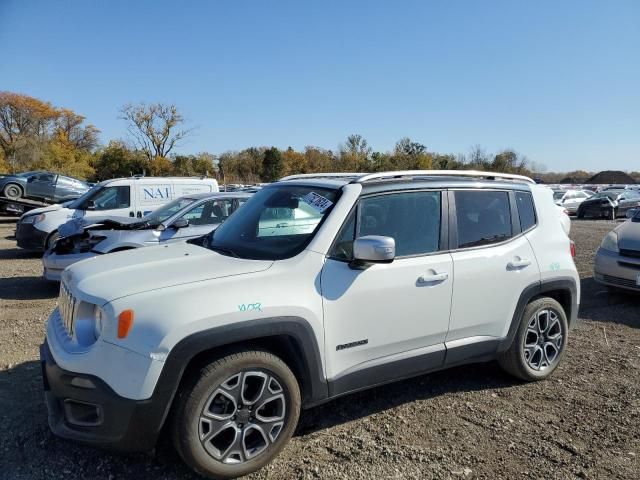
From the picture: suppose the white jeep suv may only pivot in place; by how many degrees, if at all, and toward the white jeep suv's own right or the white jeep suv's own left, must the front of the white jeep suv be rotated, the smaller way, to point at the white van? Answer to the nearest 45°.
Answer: approximately 90° to the white jeep suv's own right

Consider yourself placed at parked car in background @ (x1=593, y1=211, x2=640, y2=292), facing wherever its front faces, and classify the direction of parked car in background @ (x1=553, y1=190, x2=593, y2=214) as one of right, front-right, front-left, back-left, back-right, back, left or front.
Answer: back-right

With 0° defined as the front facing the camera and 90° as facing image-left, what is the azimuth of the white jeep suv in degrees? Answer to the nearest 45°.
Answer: approximately 45°

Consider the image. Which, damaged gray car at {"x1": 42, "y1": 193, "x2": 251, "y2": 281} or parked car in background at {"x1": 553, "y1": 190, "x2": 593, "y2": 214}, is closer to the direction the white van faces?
the damaged gray car

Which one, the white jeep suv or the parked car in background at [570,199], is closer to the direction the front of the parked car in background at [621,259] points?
the white jeep suv

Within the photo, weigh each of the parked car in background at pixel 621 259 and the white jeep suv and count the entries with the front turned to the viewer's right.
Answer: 0

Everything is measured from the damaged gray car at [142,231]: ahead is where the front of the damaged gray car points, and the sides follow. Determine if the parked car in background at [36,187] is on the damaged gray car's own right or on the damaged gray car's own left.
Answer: on the damaged gray car's own right

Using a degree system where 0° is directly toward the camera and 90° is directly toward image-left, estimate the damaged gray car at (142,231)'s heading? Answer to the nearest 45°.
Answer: approximately 45°

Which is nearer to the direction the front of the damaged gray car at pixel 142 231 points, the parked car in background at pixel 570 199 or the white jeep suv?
the white jeep suv

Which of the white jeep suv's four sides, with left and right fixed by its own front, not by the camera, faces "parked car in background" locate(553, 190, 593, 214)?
back
